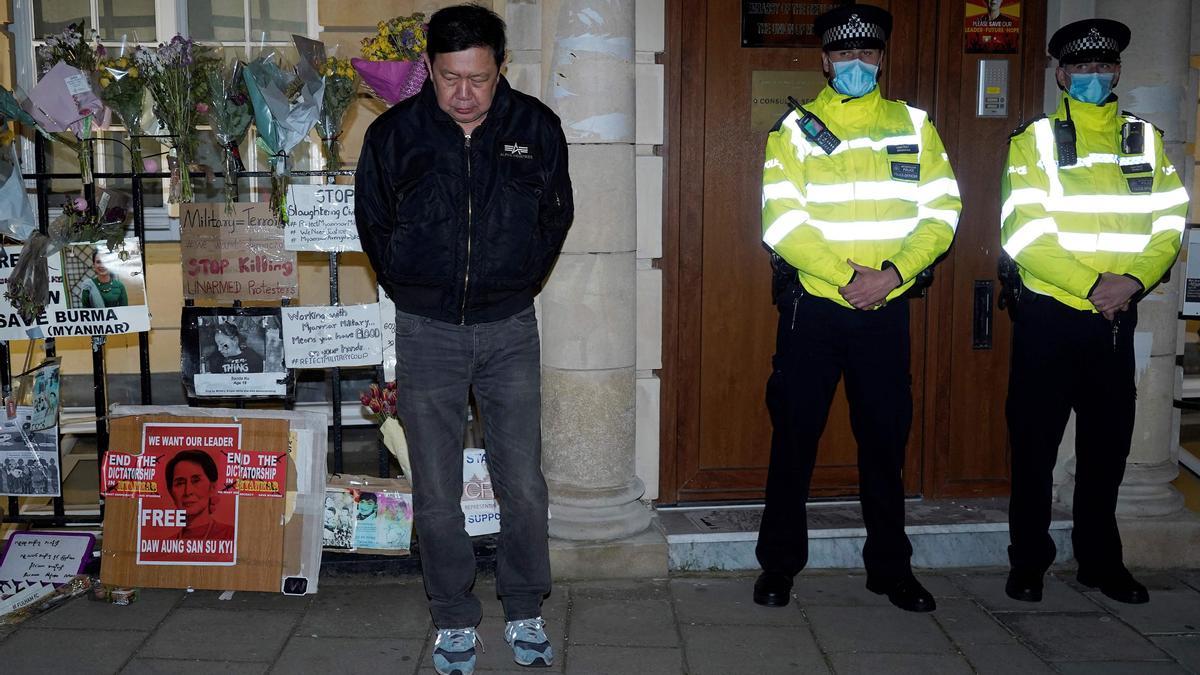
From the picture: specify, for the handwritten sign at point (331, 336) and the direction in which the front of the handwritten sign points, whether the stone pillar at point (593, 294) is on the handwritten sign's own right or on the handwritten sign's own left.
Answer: on the handwritten sign's own left

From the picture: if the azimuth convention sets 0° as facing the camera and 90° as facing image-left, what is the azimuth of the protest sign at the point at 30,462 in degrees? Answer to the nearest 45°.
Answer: approximately 0°

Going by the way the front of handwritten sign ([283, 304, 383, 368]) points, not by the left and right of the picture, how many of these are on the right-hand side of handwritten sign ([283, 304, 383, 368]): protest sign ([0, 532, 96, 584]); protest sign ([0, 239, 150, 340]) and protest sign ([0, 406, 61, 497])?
3

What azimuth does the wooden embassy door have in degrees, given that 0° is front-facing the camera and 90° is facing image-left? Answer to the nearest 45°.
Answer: approximately 0°

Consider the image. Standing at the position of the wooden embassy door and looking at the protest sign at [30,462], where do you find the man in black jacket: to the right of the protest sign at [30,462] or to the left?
left

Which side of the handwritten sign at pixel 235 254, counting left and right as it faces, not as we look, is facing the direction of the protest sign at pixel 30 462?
right

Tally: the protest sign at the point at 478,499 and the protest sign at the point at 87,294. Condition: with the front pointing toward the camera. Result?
2

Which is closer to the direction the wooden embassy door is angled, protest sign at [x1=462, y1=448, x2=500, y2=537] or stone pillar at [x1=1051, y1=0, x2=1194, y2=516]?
the protest sign
